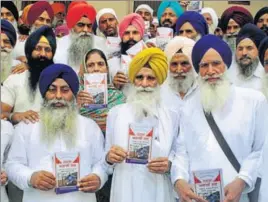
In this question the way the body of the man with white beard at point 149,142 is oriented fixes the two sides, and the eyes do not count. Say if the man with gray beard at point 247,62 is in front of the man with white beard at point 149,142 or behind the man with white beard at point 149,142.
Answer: behind

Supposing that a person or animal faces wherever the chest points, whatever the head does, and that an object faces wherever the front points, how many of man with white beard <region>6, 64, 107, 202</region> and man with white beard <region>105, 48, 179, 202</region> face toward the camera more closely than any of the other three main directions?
2

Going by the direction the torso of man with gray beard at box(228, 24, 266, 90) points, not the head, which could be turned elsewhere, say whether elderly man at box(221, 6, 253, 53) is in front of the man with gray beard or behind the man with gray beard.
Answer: behind

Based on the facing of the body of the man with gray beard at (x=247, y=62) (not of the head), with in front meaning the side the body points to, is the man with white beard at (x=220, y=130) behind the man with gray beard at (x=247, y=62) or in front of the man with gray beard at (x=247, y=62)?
in front

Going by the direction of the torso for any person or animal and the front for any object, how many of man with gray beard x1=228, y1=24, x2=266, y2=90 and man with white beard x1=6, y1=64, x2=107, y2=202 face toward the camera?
2

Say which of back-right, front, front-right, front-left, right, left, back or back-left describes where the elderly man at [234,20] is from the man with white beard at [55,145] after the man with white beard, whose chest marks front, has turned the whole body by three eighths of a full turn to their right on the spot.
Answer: right

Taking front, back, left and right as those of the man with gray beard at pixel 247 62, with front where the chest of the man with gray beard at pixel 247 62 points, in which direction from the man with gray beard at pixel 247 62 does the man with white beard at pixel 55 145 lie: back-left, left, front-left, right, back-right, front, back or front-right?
front-right

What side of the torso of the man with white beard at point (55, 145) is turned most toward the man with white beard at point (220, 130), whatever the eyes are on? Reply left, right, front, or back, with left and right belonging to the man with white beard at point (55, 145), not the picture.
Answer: left
